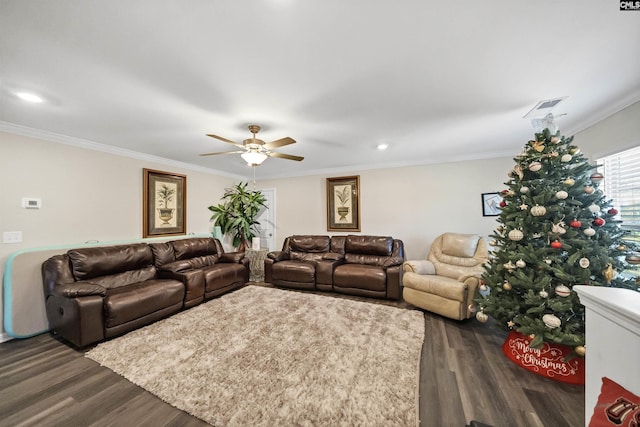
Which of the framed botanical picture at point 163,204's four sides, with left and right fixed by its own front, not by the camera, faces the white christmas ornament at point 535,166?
front

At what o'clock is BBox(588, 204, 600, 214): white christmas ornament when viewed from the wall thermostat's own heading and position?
The white christmas ornament is roughly at 11 o'clock from the wall thermostat.

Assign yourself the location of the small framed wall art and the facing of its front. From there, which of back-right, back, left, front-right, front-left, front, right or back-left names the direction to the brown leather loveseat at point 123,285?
front-right

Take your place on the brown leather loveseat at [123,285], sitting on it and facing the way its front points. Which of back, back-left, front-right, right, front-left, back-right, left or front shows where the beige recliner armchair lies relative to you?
front

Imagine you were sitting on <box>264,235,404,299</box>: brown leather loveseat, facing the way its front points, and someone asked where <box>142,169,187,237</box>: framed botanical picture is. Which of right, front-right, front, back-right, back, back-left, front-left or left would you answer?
front-right

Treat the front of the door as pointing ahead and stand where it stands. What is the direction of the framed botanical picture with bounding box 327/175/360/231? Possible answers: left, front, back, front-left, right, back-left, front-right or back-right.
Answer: left

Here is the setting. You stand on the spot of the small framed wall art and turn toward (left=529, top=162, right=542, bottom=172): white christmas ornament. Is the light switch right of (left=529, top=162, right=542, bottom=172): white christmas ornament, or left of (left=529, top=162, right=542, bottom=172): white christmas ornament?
right

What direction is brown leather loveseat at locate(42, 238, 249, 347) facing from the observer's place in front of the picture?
facing the viewer and to the right of the viewer

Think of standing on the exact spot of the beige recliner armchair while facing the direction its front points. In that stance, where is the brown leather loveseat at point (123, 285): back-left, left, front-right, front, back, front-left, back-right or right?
front

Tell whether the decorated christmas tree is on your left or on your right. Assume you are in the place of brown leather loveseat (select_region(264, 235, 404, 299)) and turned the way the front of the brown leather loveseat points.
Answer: on your left

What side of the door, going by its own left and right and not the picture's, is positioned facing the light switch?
front

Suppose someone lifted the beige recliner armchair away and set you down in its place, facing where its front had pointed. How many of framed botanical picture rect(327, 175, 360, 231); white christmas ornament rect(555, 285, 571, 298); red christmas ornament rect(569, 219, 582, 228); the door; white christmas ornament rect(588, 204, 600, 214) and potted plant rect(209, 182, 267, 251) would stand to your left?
3

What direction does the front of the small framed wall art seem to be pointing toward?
toward the camera

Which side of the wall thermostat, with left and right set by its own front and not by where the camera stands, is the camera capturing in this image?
front
